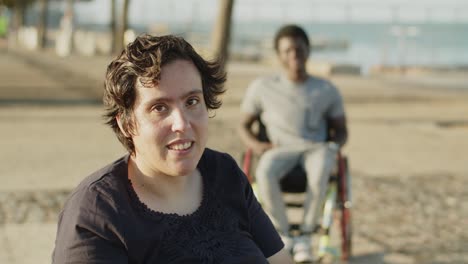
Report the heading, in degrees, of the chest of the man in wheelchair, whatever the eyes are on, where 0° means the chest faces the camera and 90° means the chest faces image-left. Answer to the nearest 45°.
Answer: approximately 0°

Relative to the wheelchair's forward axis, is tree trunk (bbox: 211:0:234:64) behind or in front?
behind

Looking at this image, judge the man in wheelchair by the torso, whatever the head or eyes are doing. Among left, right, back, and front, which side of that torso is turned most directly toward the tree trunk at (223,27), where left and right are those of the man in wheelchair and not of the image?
back
